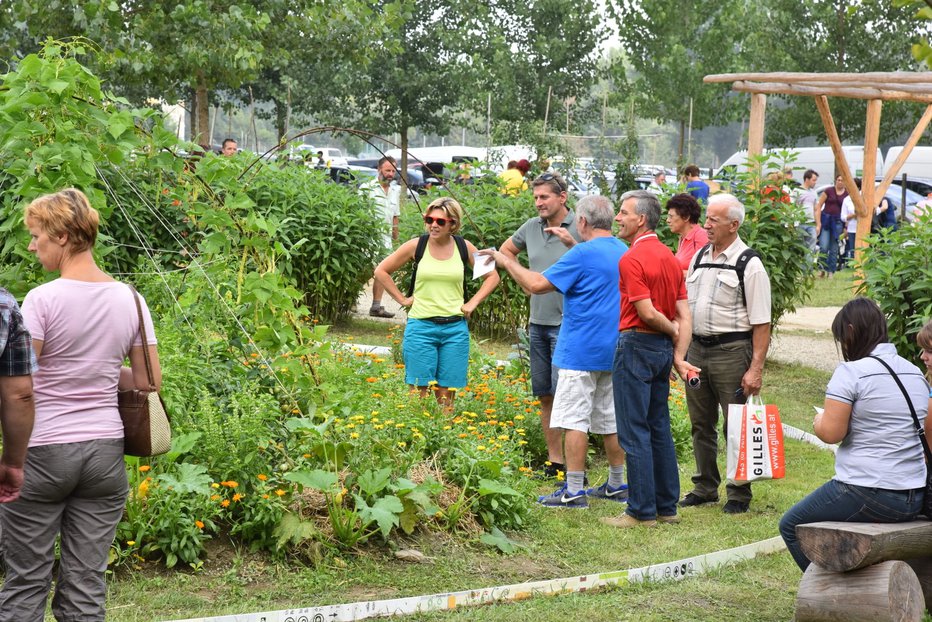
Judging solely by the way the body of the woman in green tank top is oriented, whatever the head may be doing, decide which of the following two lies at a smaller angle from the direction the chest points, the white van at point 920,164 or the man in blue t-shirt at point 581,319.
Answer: the man in blue t-shirt

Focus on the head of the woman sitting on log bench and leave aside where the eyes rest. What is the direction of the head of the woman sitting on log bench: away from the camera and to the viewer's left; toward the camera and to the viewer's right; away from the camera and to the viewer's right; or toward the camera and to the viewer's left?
away from the camera and to the viewer's left

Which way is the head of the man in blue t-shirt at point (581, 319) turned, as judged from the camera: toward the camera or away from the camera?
away from the camera

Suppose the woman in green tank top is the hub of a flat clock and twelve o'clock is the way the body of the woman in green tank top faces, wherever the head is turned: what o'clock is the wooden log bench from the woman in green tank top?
The wooden log bench is roughly at 11 o'clock from the woman in green tank top.

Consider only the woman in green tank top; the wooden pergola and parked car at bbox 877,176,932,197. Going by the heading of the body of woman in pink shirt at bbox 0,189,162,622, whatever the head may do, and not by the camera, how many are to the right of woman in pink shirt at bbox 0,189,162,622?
3

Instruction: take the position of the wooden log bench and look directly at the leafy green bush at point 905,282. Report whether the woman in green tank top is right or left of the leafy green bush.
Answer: left

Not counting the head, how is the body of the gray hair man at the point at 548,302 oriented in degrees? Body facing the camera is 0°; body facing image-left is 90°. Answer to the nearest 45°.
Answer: approximately 45°

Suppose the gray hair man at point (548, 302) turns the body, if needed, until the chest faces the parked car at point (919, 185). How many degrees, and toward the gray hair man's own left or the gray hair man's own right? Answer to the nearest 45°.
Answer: approximately 180°

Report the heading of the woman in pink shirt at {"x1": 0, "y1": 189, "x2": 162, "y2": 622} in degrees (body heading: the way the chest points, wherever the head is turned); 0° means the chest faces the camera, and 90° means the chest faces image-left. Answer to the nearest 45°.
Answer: approximately 135°

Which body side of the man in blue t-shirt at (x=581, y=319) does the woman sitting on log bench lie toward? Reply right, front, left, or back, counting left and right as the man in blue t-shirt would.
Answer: back

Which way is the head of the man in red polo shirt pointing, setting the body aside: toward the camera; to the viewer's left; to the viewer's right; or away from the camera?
to the viewer's left

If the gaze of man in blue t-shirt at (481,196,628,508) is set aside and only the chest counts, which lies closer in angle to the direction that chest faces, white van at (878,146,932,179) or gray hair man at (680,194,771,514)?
the white van

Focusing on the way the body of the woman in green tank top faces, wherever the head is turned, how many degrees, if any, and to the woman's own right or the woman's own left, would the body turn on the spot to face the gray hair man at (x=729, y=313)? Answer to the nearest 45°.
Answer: approximately 45° to the woman's own left
